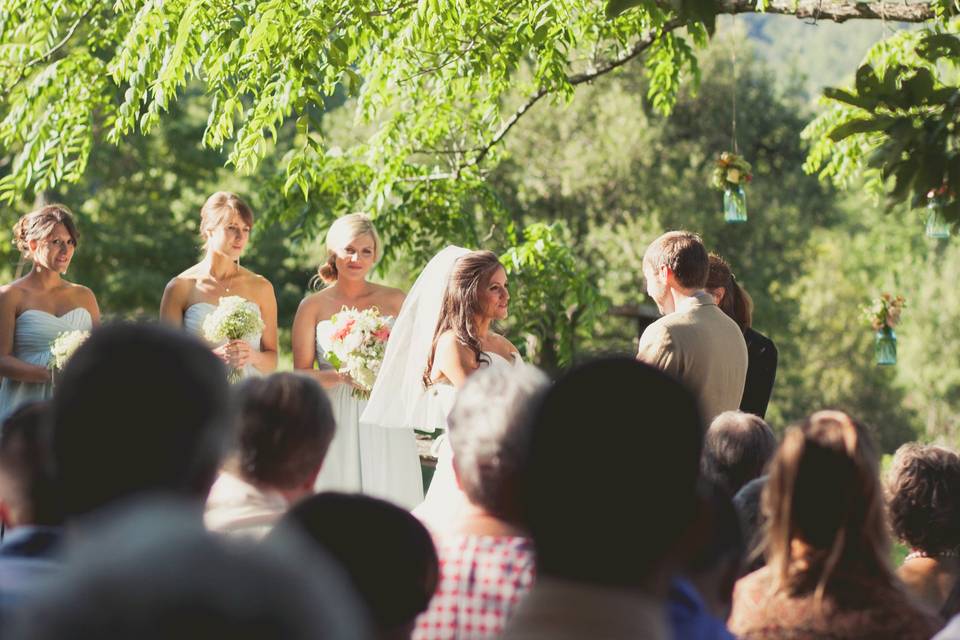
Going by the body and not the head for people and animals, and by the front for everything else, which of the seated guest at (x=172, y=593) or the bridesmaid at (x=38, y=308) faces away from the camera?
the seated guest

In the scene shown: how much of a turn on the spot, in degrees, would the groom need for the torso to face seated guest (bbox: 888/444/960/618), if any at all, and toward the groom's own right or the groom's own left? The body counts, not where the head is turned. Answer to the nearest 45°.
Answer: approximately 135° to the groom's own left

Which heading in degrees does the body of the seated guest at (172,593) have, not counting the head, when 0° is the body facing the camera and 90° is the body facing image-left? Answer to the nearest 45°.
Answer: approximately 180°

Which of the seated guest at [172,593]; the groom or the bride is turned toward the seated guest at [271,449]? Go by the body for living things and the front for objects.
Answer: the seated guest at [172,593]

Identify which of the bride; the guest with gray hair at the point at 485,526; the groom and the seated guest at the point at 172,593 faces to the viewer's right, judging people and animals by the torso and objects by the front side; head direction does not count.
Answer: the bride

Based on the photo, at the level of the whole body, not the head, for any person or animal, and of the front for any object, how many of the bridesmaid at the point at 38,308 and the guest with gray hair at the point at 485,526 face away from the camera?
1

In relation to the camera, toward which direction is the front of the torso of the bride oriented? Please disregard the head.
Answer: to the viewer's right

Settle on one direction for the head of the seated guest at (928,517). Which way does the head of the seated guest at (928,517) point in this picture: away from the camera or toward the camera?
away from the camera

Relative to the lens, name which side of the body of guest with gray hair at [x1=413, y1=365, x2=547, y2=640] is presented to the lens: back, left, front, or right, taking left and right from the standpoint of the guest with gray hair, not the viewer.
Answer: back

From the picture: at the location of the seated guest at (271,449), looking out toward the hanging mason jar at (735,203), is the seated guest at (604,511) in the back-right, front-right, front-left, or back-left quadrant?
back-right

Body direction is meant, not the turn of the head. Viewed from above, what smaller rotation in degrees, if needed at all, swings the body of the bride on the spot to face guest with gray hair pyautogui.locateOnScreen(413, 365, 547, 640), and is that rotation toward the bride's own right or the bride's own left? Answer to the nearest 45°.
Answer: approximately 90° to the bride's own right

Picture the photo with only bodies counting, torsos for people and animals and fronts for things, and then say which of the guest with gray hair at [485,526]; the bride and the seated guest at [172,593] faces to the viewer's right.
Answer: the bride

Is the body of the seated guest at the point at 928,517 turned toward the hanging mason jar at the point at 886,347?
yes

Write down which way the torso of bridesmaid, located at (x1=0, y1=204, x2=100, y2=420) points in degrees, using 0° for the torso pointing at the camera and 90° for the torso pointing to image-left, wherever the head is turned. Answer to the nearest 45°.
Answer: approximately 315°

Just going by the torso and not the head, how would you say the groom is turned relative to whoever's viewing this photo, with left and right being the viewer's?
facing away from the viewer and to the left of the viewer

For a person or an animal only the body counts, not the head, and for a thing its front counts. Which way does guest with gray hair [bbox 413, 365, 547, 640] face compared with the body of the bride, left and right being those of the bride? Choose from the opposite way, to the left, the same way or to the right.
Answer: to the left
